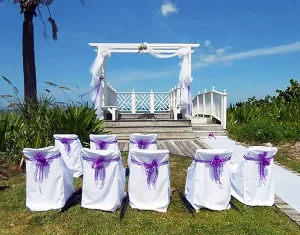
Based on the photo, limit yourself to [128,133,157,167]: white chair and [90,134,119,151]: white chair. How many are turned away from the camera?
2

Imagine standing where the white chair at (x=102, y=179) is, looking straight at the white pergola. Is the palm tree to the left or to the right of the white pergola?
left

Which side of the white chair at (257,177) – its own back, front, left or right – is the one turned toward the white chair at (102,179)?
left

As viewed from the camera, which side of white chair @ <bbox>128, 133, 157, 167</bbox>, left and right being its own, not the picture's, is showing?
back

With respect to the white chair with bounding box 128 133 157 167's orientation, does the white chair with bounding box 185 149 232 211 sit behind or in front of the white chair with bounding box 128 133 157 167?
behind

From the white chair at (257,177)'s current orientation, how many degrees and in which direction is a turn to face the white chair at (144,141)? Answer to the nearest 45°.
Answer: approximately 45° to its left

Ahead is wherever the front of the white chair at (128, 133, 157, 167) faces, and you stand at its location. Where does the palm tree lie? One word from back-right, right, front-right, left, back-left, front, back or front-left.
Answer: front-left

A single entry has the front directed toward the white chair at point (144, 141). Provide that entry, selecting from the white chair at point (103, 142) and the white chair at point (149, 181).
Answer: the white chair at point (149, 181)

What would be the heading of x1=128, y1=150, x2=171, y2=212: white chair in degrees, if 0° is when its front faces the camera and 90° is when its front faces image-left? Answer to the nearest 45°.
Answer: approximately 180°

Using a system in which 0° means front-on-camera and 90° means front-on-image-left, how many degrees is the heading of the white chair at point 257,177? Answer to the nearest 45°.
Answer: approximately 135°
